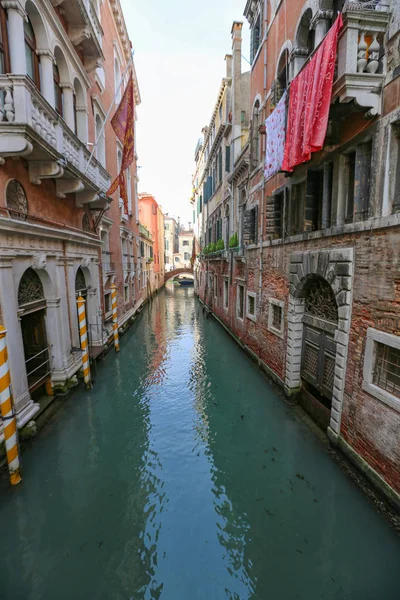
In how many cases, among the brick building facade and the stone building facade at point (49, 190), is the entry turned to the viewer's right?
1

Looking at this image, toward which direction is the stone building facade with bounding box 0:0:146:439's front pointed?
to the viewer's right

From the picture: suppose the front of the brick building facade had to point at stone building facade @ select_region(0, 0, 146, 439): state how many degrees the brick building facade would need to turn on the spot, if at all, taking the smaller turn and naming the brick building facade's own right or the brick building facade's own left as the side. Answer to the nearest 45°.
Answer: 0° — it already faces it

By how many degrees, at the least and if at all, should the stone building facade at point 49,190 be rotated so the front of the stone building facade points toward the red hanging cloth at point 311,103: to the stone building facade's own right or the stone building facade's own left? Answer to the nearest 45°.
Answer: approximately 45° to the stone building facade's own right

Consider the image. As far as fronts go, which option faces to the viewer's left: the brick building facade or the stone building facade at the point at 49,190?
the brick building facade

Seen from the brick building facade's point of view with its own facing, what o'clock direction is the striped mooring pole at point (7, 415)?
The striped mooring pole is roughly at 11 o'clock from the brick building facade.

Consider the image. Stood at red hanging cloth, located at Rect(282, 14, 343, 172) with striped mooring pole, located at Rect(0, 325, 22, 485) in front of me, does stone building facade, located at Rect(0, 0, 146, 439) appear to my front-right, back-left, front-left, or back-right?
front-right

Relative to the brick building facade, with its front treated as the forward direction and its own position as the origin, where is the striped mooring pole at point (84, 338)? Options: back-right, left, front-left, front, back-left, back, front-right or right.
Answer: front

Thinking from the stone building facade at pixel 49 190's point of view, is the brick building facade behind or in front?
in front

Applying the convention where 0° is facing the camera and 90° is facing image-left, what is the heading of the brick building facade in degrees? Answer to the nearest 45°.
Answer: approximately 90°
